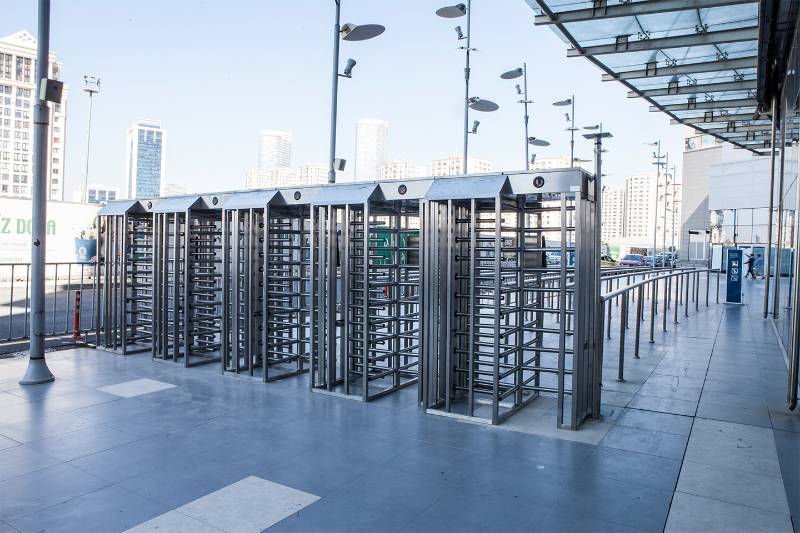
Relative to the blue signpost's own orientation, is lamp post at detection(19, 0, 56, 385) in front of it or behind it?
in front

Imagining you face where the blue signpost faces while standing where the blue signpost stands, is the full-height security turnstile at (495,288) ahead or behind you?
ahead

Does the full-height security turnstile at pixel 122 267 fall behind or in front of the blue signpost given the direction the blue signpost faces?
in front

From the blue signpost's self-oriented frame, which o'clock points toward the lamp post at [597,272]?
The lamp post is roughly at 12 o'clock from the blue signpost.

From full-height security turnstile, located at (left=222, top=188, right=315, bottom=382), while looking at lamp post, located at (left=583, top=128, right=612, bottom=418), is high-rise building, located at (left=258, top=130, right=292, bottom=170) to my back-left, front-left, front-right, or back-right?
back-left

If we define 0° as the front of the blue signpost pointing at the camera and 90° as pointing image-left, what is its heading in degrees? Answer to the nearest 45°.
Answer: approximately 0°

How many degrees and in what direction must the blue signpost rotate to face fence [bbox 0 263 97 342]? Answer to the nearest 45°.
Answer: approximately 45° to its right

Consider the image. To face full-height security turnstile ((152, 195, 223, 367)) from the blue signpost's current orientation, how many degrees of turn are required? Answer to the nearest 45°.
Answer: approximately 45° to its right

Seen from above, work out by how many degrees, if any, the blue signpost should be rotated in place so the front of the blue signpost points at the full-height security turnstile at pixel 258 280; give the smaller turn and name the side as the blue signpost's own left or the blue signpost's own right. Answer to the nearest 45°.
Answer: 0° — it already faces it
